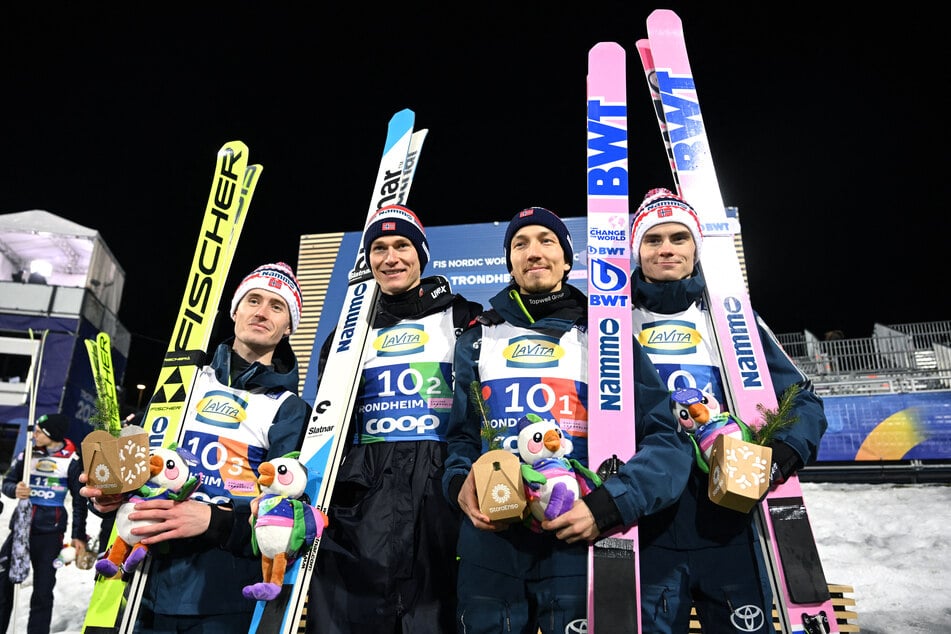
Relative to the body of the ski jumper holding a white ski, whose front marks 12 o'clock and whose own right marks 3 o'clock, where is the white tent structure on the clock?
The white tent structure is roughly at 5 o'clock from the ski jumper holding a white ski.

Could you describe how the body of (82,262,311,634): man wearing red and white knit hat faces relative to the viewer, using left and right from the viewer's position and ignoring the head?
facing the viewer and to the left of the viewer

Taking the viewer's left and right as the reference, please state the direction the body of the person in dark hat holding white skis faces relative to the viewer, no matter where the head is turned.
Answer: facing the viewer

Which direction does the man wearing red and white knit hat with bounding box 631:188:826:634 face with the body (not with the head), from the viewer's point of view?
toward the camera

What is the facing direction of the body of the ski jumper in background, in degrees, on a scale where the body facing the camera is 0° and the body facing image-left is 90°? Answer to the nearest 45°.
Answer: approximately 45°

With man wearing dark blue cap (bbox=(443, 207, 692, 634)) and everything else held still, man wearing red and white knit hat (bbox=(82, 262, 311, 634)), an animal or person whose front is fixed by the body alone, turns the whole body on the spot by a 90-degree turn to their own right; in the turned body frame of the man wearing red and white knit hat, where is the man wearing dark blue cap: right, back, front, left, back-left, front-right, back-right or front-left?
back

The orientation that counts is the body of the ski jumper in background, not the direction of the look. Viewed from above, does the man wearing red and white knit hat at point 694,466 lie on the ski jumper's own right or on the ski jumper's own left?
on the ski jumper's own left

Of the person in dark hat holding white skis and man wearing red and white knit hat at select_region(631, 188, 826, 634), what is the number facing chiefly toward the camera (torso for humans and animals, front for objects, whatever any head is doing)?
2

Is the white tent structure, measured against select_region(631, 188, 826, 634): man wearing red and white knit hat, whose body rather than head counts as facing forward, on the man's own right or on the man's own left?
on the man's own right
